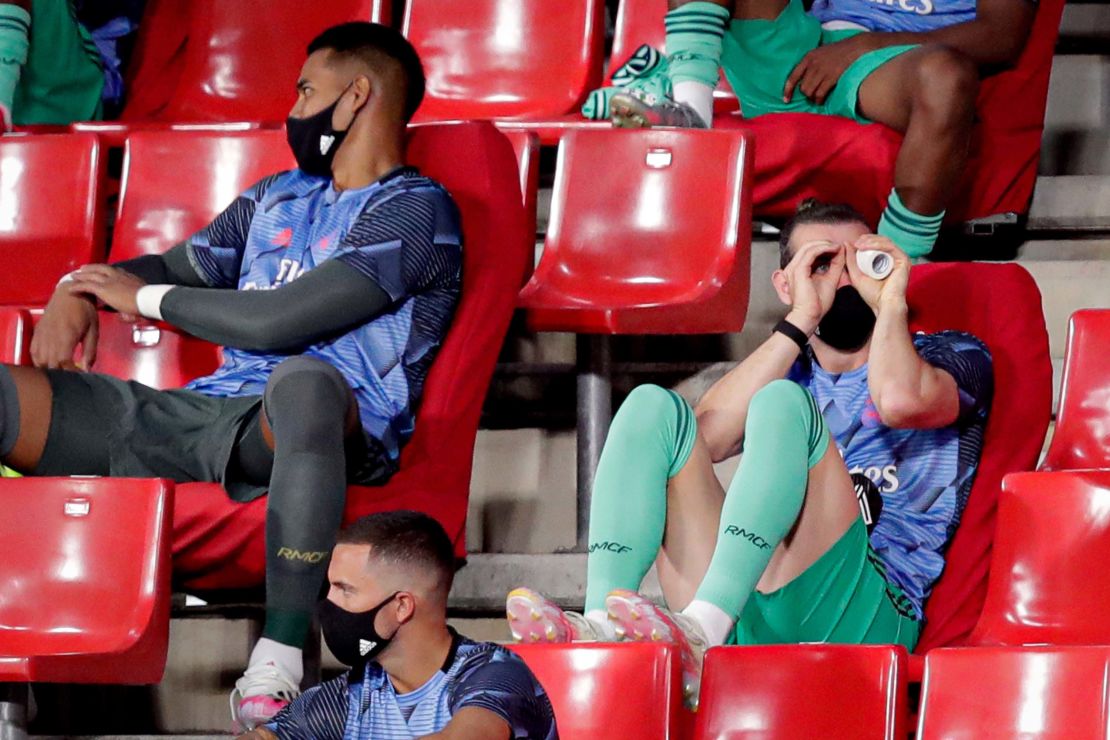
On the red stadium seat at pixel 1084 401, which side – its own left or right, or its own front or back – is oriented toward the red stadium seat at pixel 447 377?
right

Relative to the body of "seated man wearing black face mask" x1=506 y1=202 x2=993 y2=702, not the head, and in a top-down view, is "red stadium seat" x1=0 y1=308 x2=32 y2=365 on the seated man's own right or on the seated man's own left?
on the seated man's own right

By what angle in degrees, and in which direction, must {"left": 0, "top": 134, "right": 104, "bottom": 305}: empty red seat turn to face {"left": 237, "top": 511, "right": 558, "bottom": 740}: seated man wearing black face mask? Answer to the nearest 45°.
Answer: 0° — it already faces them

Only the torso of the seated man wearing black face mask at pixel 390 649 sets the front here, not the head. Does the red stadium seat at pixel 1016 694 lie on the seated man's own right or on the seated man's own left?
on the seated man's own left

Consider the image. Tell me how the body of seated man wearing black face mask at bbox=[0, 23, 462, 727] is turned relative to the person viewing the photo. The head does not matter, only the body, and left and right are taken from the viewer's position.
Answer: facing the viewer and to the left of the viewer

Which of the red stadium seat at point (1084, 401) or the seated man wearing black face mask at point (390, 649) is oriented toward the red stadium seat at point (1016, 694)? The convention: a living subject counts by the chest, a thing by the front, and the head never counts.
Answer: the red stadium seat at point (1084, 401)

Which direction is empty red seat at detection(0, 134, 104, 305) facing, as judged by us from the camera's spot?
facing the viewer

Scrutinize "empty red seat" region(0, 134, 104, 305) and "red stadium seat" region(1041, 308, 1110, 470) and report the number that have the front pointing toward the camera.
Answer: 2

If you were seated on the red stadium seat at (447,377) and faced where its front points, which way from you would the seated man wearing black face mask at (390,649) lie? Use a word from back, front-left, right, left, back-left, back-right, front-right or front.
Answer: front-left

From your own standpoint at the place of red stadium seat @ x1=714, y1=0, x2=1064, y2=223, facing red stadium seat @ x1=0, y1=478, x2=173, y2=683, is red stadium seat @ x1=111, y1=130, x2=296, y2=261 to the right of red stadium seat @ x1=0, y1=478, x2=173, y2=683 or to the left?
right

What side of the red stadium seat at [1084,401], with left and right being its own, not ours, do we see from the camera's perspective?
front

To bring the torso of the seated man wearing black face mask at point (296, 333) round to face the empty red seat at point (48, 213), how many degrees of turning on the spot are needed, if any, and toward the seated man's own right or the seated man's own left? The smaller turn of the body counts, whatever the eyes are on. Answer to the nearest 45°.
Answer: approximately 90° to the seated man's own right
